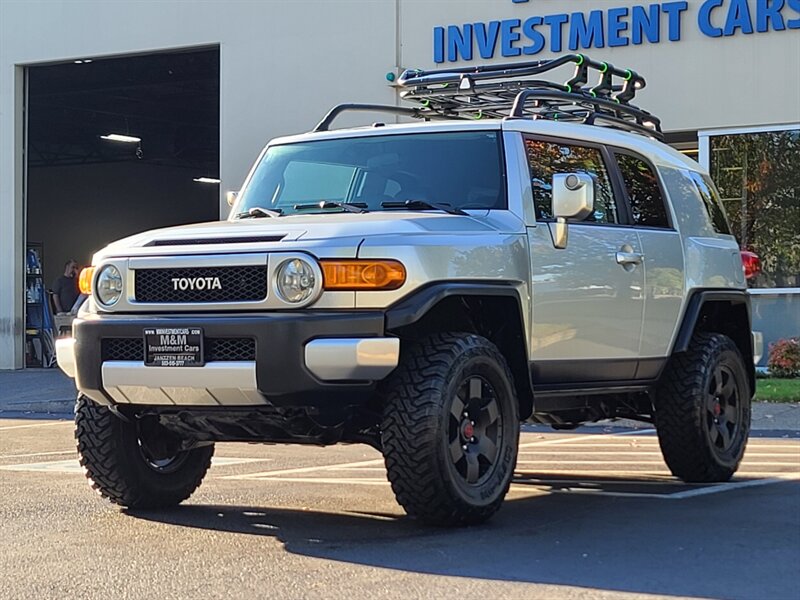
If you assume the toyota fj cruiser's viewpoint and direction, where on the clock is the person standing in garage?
The person standing in garage is roughly at 4 o'clock from the toyota fj cruiser.

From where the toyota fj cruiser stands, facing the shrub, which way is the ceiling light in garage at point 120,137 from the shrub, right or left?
left

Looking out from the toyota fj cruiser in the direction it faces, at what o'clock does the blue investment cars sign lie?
The blue investment cars sign is roughly at 5 o'clock from the toyota fj cruiser.

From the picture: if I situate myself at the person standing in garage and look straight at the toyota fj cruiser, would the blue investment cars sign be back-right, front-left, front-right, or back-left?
front-left

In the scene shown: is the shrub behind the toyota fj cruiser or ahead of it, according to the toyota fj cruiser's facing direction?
behind

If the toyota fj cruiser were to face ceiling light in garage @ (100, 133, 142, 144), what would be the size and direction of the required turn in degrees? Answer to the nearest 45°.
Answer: approximately 135° to its right

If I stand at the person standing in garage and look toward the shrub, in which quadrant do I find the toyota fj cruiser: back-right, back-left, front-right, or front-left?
front-right
